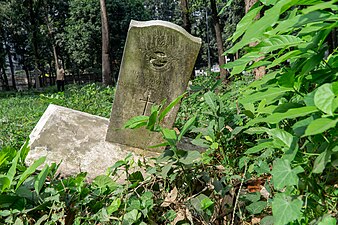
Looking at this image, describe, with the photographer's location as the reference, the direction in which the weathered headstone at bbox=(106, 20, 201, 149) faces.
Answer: facing the viewer

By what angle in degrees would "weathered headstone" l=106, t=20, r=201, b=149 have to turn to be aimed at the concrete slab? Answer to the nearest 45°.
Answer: approximately 90° to its right
